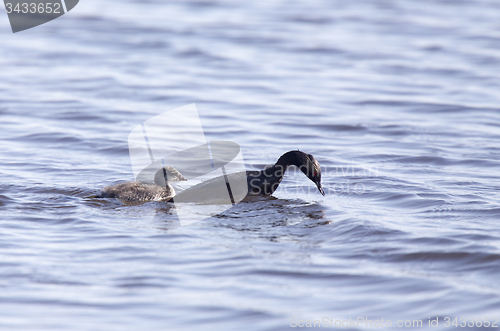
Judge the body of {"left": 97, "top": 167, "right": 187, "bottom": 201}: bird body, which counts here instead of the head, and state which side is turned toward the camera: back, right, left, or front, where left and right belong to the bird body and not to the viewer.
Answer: right
